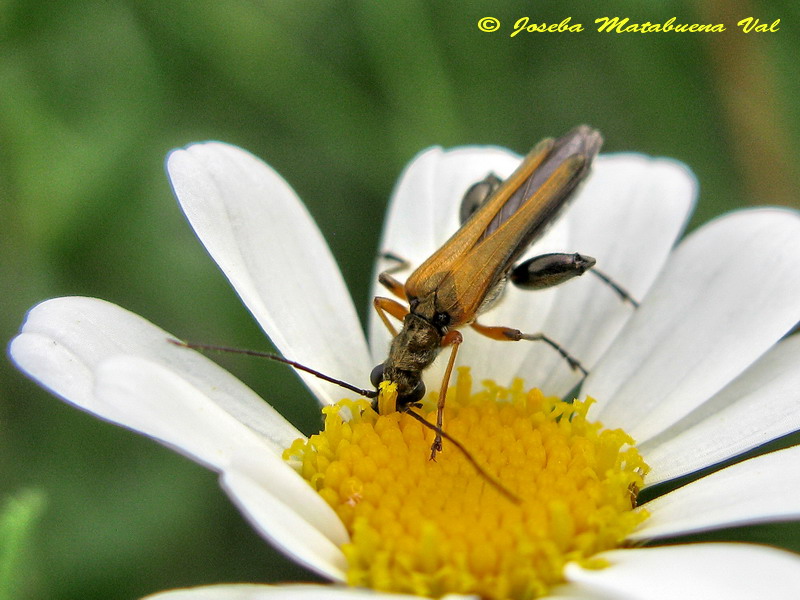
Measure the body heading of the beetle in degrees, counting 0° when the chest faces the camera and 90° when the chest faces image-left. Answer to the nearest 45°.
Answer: approximately 45°
